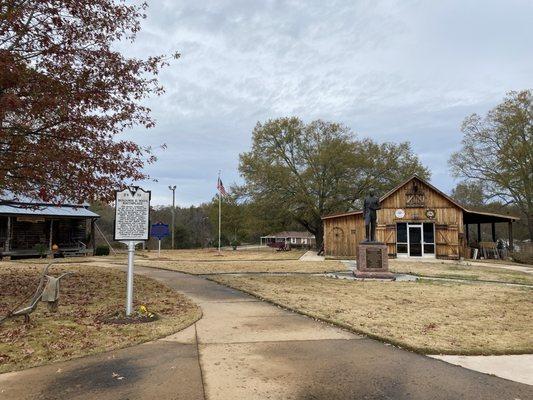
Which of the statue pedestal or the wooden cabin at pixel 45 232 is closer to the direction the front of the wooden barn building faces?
the statue pedestal

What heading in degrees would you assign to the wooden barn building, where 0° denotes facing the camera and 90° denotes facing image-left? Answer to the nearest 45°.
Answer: approximately 0°

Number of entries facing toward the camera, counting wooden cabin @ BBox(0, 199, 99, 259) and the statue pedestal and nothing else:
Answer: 2

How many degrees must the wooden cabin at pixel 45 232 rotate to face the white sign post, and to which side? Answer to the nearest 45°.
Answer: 0° — it already faces it

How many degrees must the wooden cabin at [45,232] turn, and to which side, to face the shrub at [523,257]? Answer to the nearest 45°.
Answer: approximately 45° to its left

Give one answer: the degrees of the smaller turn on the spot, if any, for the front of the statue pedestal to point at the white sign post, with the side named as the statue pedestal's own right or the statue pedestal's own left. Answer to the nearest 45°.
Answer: approximately 45° to the statue pedestal's own right

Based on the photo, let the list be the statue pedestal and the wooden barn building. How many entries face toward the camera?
2

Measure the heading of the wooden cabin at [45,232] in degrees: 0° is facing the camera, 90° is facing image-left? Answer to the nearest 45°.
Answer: approximately 0°

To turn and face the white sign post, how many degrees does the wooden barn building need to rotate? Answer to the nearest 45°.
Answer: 0° — it already faces it

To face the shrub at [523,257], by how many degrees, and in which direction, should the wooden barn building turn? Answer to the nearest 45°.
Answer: approximately 90° to its left

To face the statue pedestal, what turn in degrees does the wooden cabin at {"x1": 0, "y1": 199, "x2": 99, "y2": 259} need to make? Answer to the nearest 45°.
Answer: approximately 45° to its left
